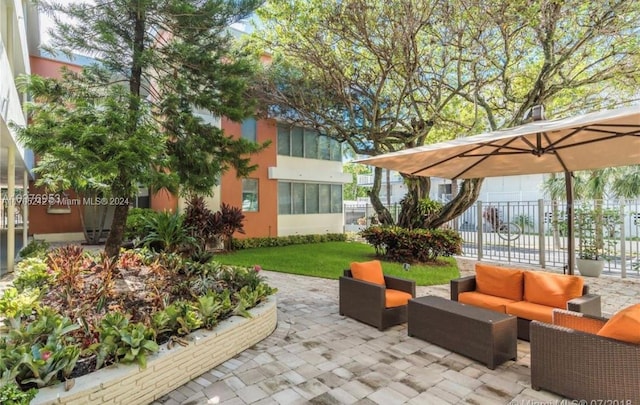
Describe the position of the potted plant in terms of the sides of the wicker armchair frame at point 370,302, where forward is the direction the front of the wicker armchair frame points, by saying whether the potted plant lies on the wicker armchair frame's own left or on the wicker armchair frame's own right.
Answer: on the wicker armchair frame's own left

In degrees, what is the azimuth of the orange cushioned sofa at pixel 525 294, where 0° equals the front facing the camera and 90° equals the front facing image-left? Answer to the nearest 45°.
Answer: approximately 45°

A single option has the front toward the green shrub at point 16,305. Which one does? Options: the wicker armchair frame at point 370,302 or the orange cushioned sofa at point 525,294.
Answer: the orange cushioned sofa

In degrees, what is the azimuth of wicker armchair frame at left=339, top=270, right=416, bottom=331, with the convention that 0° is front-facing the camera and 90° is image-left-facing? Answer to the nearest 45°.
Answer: approximately 315°

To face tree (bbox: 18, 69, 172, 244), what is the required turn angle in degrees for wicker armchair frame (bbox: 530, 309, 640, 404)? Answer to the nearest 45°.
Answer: approximately 45° to its left

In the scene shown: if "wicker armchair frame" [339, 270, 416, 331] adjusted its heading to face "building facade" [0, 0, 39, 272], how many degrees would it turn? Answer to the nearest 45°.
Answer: approximately 135° to its right

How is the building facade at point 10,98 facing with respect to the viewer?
to the viewer's right

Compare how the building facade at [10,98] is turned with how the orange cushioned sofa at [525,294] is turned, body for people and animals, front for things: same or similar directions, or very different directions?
very different directions
